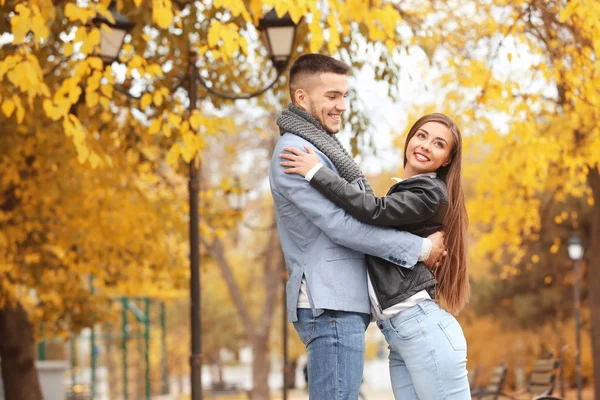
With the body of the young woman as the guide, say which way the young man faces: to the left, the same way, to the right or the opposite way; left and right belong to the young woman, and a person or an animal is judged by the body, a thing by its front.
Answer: the opposite way

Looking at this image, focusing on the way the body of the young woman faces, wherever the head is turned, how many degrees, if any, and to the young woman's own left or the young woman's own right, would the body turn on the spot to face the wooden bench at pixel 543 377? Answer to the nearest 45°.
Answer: approximately 90° to the young woman's own right

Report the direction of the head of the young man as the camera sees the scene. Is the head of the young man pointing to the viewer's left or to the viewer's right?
to the viewer's right

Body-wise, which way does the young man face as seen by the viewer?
to the viewer's right

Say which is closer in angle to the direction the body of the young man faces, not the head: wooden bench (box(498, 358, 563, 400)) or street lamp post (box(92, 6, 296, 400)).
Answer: the wooden bench

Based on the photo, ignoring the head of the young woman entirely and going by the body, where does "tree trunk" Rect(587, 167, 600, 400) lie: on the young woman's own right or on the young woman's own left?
on the young woman's own right

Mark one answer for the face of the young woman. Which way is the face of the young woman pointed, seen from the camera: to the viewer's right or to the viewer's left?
to the viewer's left

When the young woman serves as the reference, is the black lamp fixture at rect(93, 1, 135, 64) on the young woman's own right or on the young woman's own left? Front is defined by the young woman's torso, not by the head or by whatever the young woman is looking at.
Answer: on the young woman's own right

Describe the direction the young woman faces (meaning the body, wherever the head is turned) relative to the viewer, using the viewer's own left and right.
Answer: facing to the left of the viewer

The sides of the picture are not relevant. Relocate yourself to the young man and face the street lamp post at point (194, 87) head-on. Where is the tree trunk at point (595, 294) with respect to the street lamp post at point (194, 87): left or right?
right
